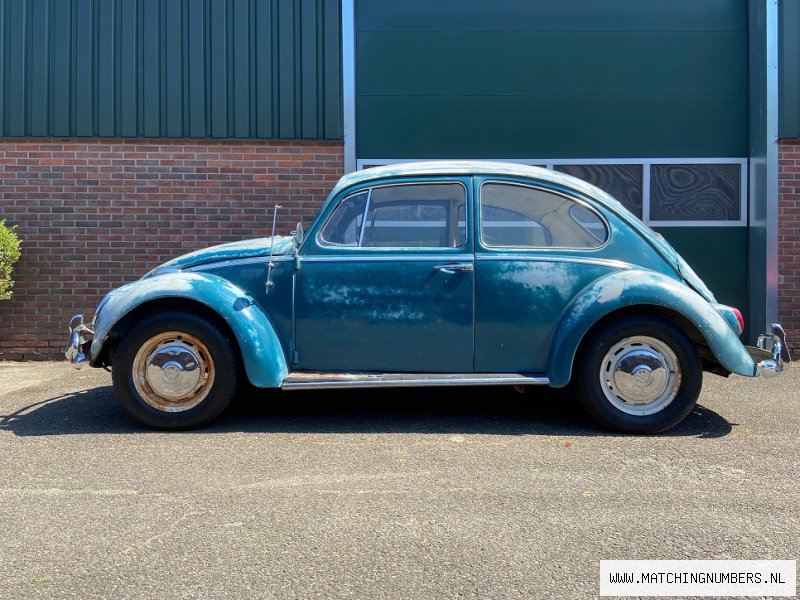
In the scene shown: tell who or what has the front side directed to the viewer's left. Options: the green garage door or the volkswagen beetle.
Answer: the volkswagen beetle

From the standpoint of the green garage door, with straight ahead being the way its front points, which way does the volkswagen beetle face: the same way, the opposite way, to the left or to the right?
to the right

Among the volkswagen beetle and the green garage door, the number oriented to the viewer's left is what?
1

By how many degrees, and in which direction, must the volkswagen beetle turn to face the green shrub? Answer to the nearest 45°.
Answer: approximately 45° to its right

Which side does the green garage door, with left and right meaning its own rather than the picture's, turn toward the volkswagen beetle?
front

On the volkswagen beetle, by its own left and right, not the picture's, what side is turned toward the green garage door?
right

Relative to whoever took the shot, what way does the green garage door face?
facing the viewer

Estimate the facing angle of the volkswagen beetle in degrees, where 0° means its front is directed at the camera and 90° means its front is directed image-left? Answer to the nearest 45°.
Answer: approximately 90°

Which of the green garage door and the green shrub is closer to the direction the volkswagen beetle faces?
the green shrub
